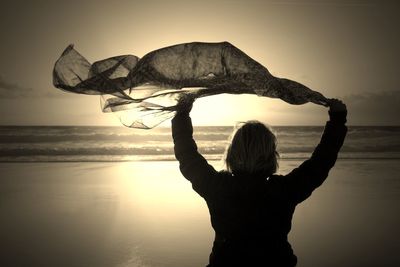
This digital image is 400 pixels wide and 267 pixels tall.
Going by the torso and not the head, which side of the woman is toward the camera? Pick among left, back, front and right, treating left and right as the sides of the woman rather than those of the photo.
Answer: back

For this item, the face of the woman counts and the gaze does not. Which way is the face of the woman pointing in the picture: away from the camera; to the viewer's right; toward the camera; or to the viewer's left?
away from the camera

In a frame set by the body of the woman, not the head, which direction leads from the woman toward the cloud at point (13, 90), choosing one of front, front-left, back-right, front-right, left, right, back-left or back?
front-left
